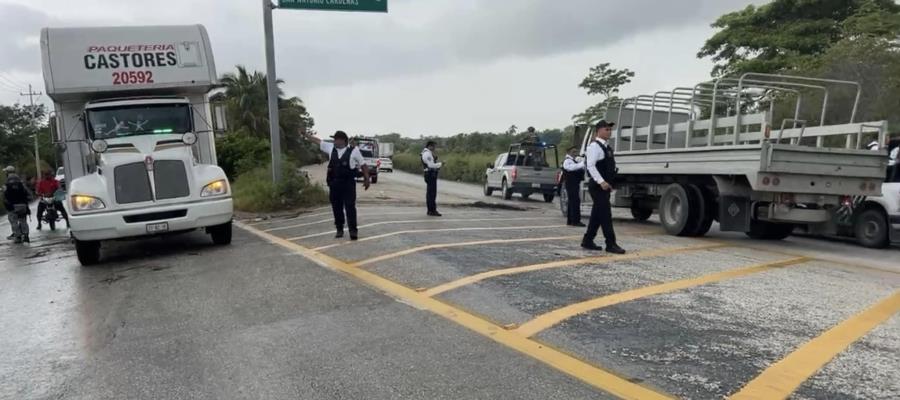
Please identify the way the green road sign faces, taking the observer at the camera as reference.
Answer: facing the viewer

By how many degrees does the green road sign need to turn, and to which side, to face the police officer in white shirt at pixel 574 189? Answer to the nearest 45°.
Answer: approximately 45° to its left
